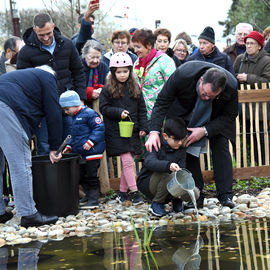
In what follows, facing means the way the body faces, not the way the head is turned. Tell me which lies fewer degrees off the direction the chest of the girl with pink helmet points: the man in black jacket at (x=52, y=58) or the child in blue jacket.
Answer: the child in blue jacket

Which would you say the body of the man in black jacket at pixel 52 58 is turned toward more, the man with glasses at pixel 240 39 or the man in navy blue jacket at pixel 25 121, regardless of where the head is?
the man in navy blue jacket

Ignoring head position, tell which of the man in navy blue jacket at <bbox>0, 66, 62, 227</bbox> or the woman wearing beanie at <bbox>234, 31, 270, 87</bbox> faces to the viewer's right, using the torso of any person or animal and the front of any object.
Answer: the man in navy blue jacket

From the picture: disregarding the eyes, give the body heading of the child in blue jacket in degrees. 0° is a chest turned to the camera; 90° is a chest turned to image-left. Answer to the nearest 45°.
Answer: approximately 45°

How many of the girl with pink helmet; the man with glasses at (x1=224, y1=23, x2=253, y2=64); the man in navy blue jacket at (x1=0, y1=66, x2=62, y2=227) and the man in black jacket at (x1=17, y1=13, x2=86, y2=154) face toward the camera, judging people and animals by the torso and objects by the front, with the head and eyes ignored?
3

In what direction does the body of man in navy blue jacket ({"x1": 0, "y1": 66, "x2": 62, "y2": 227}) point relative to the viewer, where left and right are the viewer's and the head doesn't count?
facing to the right of the viewer
